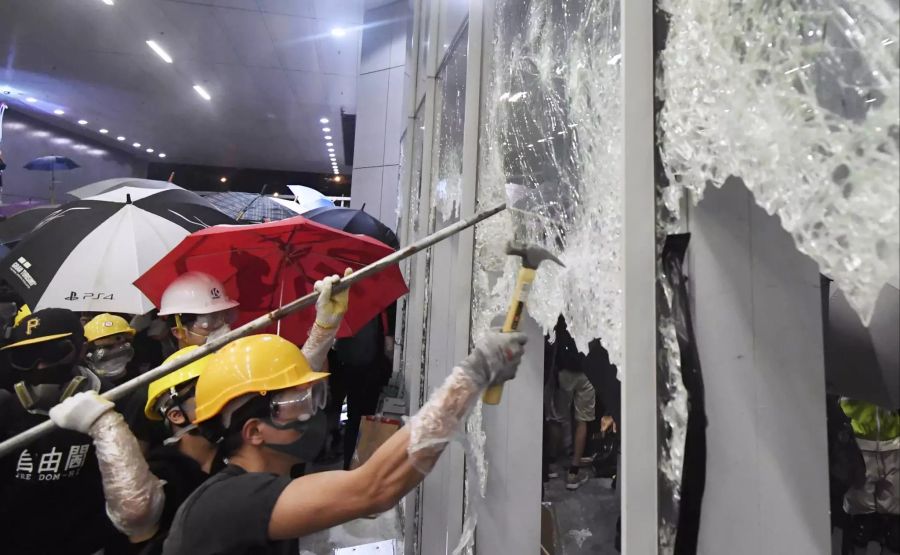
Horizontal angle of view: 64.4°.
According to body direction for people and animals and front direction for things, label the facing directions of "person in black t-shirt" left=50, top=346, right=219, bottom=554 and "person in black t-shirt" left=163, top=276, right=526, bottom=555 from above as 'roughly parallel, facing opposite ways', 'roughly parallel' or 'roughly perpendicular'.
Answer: roughly parallel

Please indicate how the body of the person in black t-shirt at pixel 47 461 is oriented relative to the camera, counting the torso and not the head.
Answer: toward the camera

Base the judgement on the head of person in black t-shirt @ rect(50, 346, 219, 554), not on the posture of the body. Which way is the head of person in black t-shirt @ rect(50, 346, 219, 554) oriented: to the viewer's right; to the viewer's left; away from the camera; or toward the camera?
to the viewer's right

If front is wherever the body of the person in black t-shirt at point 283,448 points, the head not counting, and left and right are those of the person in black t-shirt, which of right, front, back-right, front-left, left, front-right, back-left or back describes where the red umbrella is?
left

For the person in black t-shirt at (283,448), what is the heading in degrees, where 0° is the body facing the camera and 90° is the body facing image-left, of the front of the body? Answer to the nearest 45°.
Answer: approximately 270°

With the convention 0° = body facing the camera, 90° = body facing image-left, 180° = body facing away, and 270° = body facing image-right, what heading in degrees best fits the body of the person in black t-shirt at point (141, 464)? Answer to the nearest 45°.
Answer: approximately 270°

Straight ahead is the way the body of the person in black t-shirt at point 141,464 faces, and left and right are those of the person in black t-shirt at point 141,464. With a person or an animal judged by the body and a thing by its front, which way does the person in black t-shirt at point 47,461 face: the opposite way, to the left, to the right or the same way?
to the right

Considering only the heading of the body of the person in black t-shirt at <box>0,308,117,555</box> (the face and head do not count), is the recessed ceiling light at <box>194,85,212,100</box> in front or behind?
behind

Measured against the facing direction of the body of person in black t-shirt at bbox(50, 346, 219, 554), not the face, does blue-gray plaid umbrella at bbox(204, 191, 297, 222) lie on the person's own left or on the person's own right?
on the person's own left

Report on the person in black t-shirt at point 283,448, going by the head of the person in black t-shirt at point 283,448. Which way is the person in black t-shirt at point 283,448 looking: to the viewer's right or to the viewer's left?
to the viewer's right

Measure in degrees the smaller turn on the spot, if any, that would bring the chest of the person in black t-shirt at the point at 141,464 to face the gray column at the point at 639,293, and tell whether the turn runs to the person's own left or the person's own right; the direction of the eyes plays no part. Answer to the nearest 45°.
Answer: approximately 45° to the person's own right

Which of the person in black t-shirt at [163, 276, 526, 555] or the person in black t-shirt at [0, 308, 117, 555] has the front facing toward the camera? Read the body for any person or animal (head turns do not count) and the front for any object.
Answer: the person in black t-shirt at [0, 308, 117, 555]

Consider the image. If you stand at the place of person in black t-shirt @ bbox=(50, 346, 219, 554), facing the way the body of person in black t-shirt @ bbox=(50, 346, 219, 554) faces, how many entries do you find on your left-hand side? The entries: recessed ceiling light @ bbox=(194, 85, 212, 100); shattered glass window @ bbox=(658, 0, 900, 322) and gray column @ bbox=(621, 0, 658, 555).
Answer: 1

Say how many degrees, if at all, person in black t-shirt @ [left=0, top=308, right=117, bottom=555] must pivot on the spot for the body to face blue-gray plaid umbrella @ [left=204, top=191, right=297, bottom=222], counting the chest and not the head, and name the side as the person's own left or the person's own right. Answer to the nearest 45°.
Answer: approximately 180°
